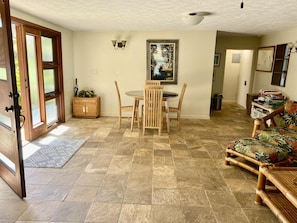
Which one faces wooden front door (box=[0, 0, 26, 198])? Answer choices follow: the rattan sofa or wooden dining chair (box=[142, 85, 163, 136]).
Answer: the rattan sofa

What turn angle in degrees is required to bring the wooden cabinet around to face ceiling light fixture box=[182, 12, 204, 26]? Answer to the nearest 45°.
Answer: approximately 45° to its left

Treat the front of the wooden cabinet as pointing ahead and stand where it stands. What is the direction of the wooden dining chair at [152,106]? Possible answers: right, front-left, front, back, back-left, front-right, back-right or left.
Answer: front-left

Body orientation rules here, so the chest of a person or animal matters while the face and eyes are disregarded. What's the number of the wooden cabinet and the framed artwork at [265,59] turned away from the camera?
0

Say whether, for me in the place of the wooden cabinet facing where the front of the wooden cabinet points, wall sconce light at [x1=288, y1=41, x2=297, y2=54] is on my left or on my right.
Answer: on my left

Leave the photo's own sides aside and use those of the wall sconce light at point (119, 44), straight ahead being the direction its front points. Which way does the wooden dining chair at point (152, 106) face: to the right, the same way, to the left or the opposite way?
the opposite way

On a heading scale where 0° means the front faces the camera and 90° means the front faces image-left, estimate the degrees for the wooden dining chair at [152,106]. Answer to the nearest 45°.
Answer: approximately 180°

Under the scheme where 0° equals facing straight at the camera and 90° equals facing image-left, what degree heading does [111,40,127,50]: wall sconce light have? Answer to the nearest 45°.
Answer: approximately 0°

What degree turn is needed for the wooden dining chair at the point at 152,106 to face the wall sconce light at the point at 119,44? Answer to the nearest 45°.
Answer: approximately 45° to its left

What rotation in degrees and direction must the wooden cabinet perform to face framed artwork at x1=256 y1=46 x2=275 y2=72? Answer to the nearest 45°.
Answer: approximately 90° to its left

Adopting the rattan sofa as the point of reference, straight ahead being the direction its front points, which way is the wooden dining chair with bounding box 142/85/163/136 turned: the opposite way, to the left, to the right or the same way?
to the right
